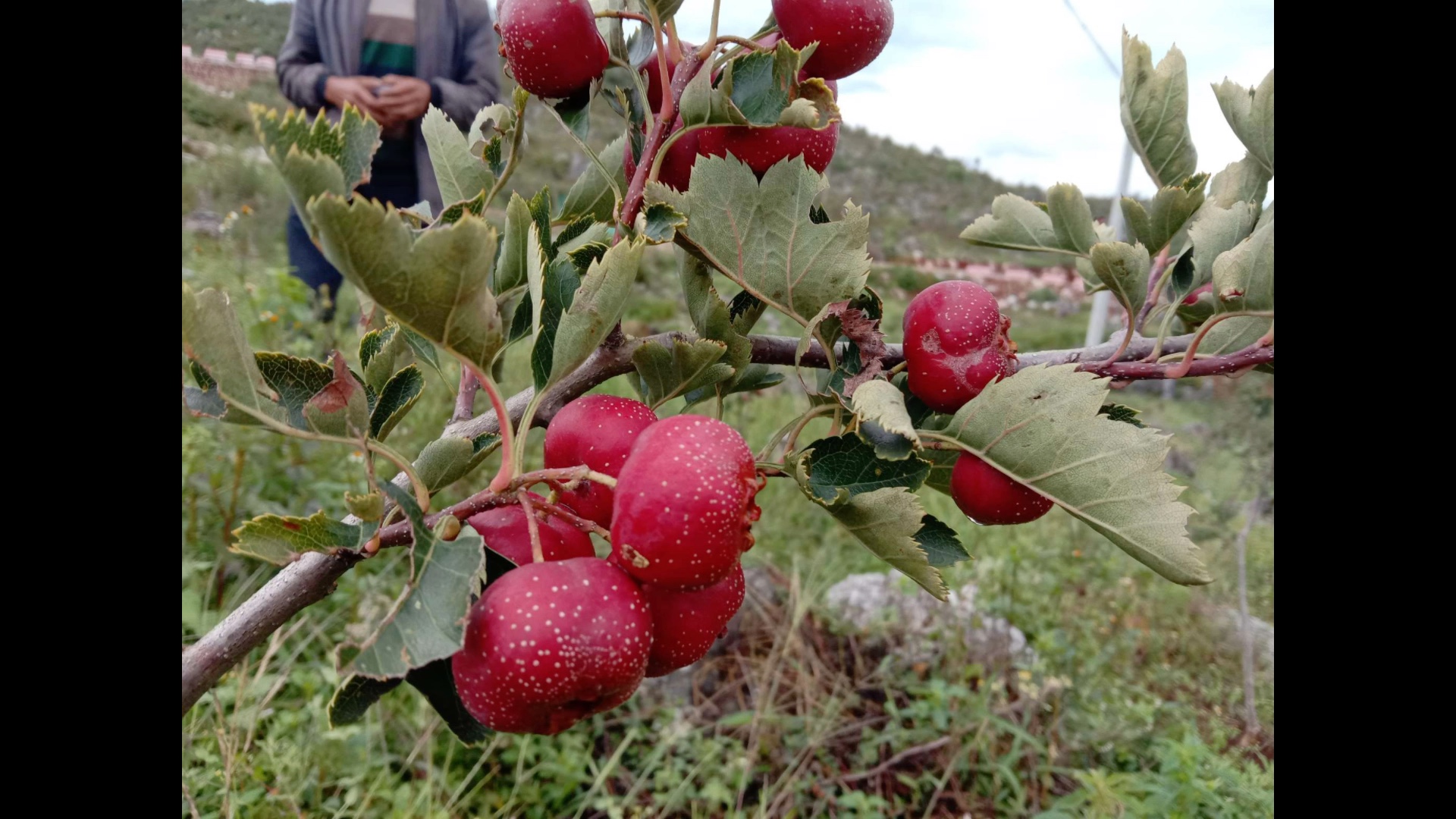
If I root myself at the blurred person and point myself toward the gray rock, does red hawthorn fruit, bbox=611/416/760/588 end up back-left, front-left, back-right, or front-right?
front-right

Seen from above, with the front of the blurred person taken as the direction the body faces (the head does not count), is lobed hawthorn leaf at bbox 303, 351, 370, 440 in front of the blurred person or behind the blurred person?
in front

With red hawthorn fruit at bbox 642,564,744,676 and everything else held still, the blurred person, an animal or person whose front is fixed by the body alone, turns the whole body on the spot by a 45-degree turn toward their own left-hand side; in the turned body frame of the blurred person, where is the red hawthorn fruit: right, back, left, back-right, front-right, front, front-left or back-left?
front-right

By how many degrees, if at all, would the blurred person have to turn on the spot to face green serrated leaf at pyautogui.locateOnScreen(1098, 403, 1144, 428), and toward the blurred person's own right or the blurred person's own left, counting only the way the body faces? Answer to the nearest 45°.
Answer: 0° — they already face it

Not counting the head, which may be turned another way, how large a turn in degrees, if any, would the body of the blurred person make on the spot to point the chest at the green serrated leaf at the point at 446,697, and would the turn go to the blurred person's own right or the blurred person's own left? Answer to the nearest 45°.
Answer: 0° — they already face it

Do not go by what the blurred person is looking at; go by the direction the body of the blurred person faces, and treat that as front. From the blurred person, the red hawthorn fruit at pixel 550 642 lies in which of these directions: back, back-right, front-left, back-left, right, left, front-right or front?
front

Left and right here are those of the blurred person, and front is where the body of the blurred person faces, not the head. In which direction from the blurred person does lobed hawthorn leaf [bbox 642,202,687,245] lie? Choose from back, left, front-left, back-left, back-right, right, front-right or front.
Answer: front

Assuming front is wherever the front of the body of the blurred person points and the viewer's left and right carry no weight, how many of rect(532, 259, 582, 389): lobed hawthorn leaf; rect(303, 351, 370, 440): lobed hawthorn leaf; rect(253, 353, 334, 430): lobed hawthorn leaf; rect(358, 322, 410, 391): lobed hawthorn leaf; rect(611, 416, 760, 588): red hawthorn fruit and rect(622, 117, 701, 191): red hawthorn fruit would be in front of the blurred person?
6

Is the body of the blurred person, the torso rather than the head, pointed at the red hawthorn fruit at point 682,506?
yes

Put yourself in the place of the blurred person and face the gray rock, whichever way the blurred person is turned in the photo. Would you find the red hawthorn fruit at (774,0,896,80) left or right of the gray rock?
right

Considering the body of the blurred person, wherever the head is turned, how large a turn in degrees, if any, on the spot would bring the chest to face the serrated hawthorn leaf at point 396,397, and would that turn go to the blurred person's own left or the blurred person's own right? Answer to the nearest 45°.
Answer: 0° — they already face it

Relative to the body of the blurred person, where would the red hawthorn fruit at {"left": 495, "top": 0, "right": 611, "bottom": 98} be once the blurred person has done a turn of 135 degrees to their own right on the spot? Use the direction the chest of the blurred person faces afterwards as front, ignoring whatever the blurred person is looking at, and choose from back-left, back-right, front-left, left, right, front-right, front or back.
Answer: back-left

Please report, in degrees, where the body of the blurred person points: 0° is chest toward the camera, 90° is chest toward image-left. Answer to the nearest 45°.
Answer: approximately 0°

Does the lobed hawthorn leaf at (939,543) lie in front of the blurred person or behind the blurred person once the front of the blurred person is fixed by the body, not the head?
in front

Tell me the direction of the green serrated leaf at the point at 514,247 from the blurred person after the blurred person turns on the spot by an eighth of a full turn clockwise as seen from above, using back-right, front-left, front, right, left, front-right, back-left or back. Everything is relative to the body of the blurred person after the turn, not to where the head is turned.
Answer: front-left

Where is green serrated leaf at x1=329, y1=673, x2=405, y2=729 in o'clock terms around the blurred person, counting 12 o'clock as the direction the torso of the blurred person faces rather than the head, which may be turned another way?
The green serrated leaf is roughly at 12 o'clock from the blurred person.

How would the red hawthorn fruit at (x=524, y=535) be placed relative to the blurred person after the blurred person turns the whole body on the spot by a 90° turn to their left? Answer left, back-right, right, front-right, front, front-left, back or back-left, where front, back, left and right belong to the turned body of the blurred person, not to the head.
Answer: right

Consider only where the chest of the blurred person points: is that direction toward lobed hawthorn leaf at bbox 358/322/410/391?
yes
